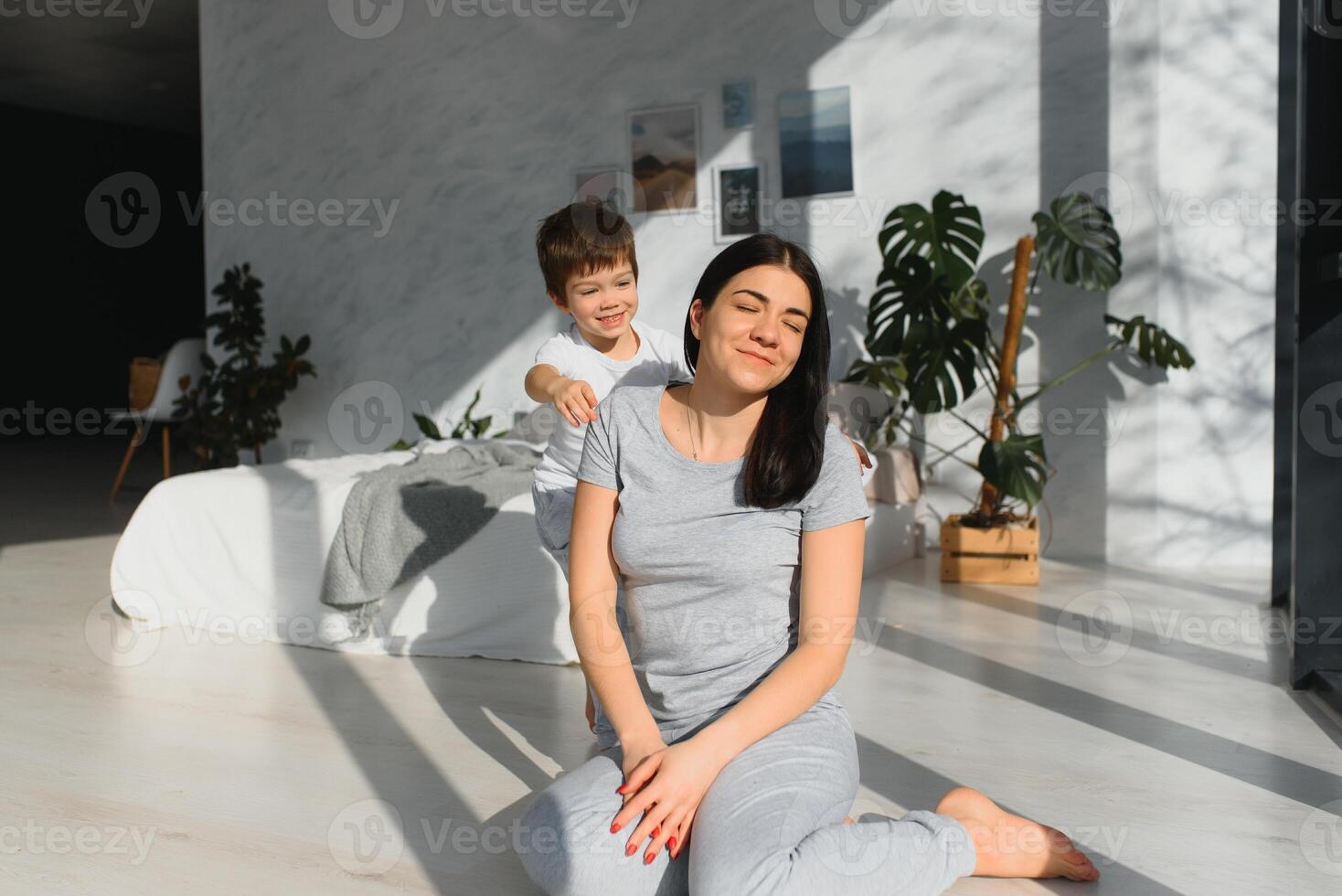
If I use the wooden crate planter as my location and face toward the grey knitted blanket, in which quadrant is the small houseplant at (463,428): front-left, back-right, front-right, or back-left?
front-right

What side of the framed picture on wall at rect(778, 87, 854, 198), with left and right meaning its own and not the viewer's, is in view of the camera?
front

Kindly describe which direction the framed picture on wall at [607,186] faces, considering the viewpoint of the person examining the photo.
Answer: facing the viewer

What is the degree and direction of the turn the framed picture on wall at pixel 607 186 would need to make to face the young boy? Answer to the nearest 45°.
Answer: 0° — it already faces them

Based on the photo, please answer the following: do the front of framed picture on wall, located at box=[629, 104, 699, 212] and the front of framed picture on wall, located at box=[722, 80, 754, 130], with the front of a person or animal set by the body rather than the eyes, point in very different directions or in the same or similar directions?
same or similar directions

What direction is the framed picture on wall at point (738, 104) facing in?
toward the camera

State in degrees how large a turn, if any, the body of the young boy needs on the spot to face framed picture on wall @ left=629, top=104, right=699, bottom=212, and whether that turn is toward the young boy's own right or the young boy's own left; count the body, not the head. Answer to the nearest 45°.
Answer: approximately 135° to the young boy's own left

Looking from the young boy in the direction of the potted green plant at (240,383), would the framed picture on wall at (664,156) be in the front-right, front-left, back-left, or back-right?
front-right

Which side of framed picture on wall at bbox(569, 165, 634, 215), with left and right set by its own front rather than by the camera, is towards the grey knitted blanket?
front

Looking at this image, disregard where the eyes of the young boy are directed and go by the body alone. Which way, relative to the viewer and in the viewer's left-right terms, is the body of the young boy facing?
facing the viewer and to the right of the viewer
